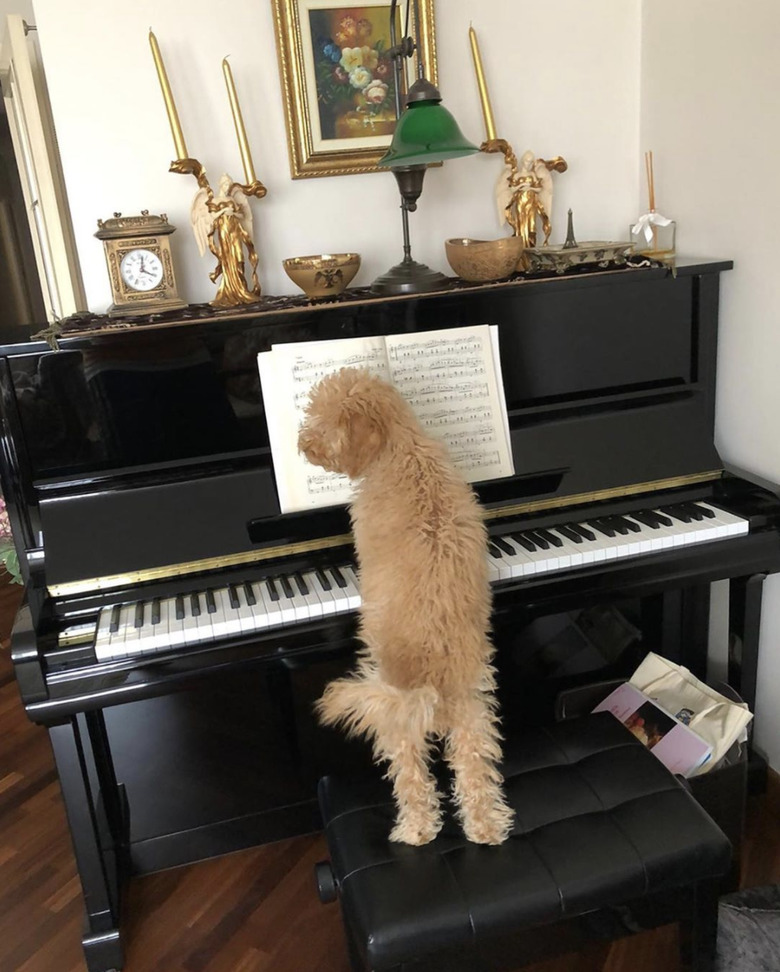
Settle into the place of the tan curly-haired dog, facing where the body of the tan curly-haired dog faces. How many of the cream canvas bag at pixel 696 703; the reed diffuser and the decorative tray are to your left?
0

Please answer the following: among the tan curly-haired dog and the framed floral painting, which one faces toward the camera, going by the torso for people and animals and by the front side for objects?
the framed floral painting

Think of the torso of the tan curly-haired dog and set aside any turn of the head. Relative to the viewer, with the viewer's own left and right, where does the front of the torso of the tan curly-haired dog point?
facing away from the viewer

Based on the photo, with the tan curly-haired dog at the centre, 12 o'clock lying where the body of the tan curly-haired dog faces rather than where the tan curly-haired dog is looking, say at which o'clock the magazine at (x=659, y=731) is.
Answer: The magazine is roughly at 2 o'clock from the tan curly-haired dog.

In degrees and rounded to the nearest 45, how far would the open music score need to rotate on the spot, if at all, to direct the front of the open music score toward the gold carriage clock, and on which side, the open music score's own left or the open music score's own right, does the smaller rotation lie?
approximately 135° to the open music score's own right

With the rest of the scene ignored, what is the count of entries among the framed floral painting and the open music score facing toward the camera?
2

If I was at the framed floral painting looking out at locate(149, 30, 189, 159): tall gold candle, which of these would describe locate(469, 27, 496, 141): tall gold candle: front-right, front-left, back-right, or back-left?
back-left

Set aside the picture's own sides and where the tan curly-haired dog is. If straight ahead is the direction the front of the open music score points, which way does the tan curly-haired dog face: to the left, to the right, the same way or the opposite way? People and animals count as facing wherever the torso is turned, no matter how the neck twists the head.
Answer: the opposite way

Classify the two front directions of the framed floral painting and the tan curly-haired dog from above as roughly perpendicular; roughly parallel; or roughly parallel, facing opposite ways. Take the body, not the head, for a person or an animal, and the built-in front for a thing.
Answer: roughly parallel, facing opposite ways

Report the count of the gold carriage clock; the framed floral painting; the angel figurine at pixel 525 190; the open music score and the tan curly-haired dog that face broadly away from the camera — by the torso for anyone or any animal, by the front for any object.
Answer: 1

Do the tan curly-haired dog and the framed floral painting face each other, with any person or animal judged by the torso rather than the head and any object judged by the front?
yes

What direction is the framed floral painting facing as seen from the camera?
toward the camera

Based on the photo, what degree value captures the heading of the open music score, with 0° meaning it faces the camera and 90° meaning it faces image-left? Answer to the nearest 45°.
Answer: approximately 0°

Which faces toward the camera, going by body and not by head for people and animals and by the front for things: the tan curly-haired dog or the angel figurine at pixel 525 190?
the angel figurine

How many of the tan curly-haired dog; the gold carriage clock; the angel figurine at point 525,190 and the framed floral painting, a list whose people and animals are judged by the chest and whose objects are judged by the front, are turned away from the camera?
1

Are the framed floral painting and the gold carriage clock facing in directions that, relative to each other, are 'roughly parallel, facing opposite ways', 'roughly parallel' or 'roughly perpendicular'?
roughly parallel

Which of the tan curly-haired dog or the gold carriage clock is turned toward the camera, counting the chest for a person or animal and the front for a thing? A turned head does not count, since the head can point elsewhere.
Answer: the gold carriage clock

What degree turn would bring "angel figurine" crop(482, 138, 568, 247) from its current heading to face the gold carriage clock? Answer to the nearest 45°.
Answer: approximately 45° to its right

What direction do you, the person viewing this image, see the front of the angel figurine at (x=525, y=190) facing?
facing the viewer

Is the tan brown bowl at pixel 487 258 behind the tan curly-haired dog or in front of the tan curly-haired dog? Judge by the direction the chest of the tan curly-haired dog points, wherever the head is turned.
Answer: in front

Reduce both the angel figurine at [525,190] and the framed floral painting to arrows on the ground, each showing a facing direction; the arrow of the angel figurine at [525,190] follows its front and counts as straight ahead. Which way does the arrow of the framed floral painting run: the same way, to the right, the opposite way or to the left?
the same way
